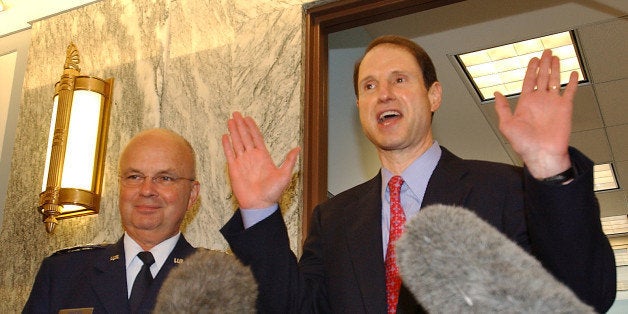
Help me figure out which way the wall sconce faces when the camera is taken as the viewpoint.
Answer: facing the viewer and to the left of the viewer

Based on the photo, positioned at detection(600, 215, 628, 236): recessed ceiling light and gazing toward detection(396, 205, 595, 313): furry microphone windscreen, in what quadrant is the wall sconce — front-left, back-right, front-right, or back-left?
front-right

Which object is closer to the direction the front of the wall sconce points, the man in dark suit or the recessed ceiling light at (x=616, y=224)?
the man in dark suit

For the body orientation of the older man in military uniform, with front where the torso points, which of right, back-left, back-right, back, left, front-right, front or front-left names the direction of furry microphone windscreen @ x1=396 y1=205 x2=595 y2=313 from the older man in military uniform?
front

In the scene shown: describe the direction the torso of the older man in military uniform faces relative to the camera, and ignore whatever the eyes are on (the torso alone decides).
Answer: toward the camera

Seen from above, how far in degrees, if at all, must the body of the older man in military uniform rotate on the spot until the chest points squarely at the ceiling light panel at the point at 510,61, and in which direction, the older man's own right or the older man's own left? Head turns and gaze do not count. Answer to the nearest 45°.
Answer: approximately 135° to the older man's own left

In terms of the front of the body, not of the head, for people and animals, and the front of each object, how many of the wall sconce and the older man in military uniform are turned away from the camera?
0

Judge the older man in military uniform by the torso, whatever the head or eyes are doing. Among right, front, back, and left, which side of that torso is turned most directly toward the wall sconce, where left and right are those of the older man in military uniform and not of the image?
back

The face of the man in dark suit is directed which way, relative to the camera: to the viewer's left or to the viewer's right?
to the viewer's left

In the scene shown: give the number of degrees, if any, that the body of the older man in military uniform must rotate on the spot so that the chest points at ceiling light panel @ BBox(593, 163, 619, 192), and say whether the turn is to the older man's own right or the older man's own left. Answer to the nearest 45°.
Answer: approximately 135° to the older man's own left

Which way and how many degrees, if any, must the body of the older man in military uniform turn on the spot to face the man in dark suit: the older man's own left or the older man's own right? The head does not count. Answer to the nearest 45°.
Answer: approximately 45° to the older man's own left
